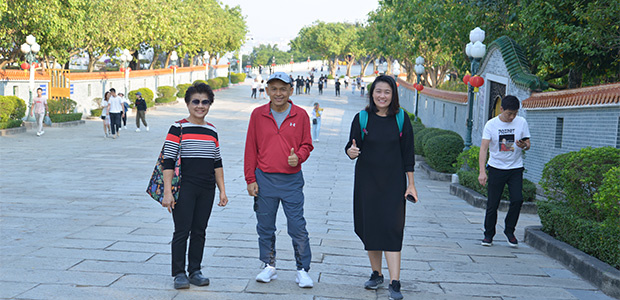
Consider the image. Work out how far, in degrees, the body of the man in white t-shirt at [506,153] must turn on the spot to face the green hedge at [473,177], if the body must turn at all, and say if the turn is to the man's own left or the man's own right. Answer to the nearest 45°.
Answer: approximately 180°

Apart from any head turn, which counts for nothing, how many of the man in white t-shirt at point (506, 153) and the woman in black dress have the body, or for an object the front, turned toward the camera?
2

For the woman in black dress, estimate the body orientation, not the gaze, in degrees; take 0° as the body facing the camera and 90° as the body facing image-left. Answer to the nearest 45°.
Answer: approximately 0°

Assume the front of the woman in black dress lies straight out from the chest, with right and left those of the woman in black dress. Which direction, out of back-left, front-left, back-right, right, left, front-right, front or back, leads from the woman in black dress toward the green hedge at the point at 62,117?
back-right

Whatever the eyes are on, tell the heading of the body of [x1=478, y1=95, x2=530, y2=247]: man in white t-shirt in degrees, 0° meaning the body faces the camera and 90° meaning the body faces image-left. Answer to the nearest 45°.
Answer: approximately 0°

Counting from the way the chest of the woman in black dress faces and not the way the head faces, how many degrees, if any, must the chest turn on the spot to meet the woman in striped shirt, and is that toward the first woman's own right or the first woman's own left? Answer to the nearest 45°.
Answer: approximately 90° to the first woman's own right

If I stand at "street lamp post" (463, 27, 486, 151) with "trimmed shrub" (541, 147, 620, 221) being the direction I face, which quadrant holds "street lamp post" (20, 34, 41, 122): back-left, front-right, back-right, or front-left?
back-right

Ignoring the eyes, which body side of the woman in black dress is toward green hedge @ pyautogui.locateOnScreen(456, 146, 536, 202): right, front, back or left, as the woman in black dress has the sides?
back

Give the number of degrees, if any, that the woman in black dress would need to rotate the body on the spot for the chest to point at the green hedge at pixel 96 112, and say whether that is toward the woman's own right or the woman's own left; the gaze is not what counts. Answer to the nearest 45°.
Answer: approximately 135° to the woman's own right

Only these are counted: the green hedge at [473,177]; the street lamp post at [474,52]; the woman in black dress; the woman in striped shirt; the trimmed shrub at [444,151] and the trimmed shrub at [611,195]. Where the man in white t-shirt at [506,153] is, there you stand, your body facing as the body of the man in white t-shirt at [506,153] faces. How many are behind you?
3
